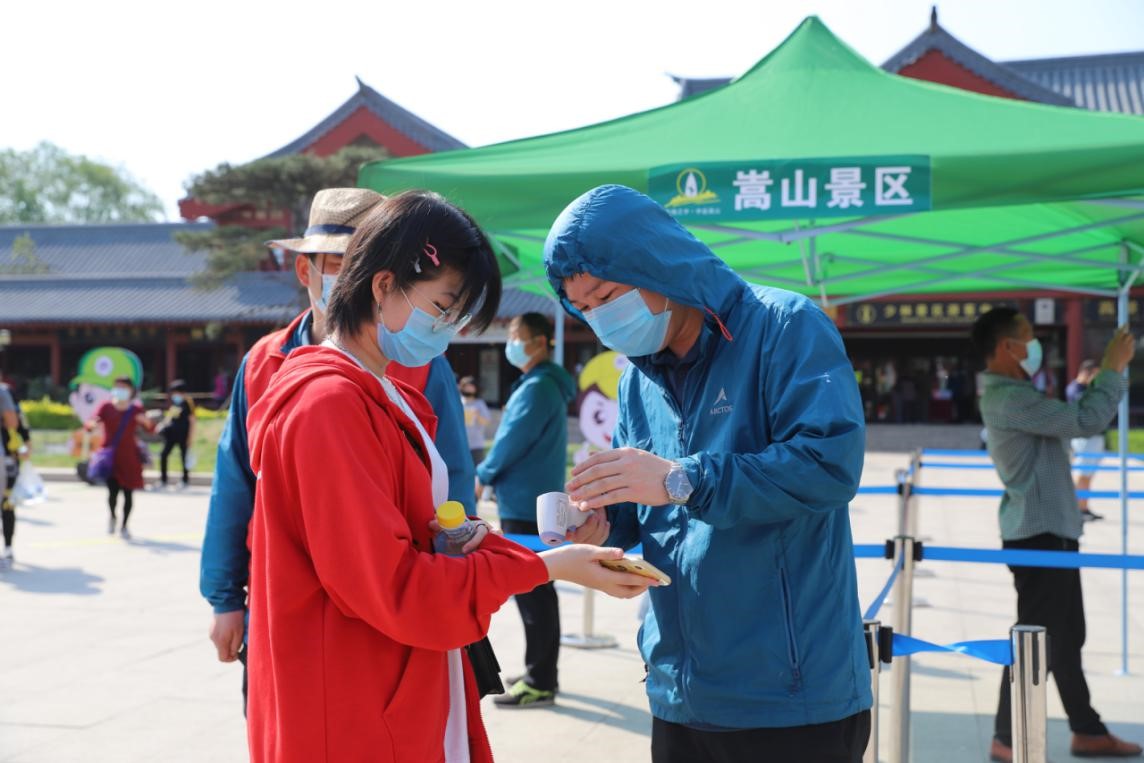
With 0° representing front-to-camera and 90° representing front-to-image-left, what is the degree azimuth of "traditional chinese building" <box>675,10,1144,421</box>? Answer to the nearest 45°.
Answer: approximately 0°

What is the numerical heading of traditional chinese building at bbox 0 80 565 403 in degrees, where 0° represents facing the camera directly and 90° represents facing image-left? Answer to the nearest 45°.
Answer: approximately 0°

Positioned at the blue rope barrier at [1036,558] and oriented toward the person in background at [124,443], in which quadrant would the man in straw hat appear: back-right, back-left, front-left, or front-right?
front-left

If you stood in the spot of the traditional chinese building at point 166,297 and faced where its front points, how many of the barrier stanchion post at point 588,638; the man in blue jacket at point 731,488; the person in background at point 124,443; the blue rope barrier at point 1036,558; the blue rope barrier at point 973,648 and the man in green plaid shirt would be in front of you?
6

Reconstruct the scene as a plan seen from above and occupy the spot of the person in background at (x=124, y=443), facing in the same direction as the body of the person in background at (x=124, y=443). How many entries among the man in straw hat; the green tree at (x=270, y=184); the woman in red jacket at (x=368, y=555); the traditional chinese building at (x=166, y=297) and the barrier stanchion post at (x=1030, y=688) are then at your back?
2

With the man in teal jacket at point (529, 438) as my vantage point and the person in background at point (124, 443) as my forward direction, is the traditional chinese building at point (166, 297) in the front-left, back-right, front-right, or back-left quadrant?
front-right

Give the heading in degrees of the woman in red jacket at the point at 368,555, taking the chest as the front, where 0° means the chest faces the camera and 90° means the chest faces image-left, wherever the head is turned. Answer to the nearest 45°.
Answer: approximately 270°

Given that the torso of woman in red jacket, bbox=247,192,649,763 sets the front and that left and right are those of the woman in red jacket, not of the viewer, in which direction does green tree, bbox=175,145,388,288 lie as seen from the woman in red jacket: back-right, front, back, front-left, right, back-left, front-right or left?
left

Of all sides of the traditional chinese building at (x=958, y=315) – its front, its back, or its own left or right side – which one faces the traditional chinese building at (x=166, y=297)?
right

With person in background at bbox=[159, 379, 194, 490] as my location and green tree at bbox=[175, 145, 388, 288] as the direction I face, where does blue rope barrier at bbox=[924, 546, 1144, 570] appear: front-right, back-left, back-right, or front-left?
back-right

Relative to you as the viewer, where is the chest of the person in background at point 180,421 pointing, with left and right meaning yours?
facing the viewer
